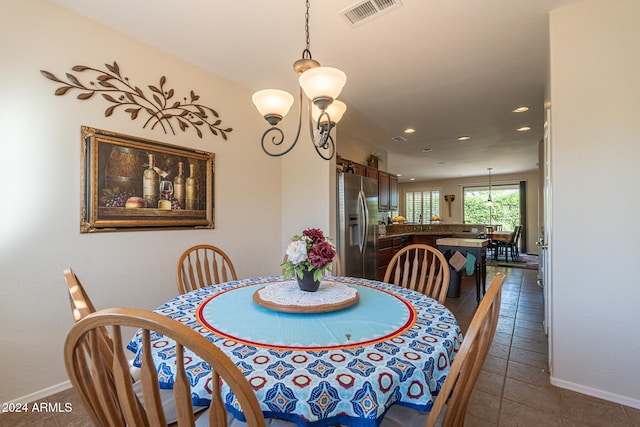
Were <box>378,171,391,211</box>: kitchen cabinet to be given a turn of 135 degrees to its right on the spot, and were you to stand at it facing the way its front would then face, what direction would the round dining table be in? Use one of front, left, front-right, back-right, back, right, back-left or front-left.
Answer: left

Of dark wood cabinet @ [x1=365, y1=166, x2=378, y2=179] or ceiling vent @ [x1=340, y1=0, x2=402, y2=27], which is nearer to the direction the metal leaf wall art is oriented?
the ceiling vent

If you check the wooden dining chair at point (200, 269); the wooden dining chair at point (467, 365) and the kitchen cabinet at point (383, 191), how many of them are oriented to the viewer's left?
1

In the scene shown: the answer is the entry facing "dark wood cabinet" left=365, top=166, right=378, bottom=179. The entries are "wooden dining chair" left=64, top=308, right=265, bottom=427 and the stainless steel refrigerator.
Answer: the wooden dining chair

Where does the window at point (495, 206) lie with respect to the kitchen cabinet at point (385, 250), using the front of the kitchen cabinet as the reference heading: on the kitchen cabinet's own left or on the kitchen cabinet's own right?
on the kitchen cabinet's own left

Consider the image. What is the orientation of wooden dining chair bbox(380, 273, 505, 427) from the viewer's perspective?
to the viewer's left

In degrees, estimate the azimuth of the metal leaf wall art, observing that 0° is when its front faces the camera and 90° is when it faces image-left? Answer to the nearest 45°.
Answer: approximately 315°

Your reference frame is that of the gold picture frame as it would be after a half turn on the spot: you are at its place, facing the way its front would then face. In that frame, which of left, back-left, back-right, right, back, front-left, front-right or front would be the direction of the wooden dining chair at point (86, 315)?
back-left

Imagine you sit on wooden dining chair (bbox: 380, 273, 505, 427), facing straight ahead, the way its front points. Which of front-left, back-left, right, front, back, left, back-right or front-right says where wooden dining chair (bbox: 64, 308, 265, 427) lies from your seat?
front-left
